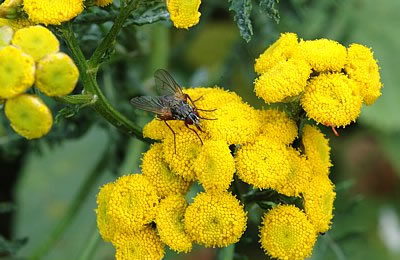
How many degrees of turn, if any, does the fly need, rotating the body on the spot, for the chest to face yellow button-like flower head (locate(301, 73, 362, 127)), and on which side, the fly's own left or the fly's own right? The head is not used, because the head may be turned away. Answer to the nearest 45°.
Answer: approximately 45° to the fly's own left

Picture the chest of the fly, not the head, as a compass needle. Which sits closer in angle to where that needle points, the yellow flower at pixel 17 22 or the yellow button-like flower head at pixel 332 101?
the yellow button-like flower head

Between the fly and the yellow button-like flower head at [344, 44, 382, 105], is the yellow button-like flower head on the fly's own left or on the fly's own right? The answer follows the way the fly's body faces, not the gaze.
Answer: on the fly's own left

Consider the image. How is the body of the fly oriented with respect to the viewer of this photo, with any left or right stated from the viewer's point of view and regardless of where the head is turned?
facing the viewer and to the right of the viewer
